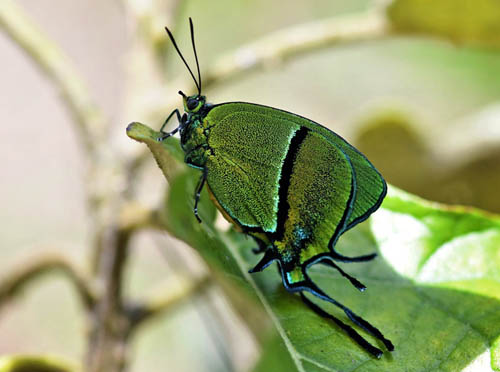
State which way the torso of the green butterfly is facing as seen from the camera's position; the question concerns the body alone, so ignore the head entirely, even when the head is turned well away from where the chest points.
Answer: to the viewer's left

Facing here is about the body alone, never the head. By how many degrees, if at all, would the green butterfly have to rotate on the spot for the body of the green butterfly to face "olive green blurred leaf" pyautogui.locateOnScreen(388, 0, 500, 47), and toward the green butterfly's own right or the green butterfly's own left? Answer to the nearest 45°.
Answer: approximately 135° to the green butterfly's own right
